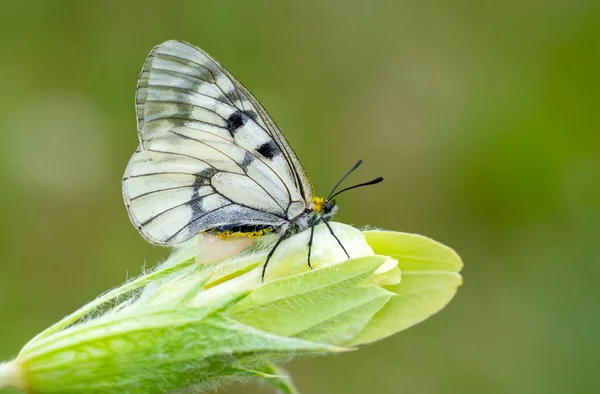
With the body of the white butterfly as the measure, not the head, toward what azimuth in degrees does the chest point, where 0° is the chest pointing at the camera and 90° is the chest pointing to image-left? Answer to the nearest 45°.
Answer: approximately 270°
